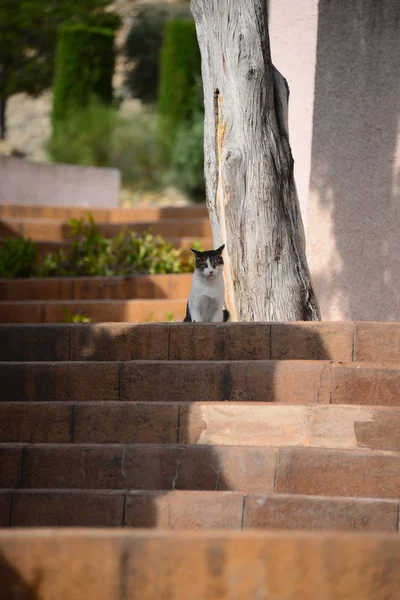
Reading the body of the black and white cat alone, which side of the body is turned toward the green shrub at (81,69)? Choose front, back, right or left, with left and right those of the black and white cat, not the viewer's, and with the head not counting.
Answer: back

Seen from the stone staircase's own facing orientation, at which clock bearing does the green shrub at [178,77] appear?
The green shrub is roughly at 6 o'clock from the stone staircase.

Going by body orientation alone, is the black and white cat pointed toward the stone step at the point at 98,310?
no

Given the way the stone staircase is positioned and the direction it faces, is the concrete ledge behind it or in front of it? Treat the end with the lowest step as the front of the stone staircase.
behind

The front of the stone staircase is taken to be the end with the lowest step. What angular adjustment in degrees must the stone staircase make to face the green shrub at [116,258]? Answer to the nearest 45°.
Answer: approximately 180°

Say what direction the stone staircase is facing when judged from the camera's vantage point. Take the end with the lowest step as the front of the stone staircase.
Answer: facing the viewer

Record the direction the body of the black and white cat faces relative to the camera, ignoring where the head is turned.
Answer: toward the camera

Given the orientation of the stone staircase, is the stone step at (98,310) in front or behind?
behind

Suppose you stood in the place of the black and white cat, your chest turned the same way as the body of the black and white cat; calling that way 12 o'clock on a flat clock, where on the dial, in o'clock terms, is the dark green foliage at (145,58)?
The dark green foliage is roughly at 6 o'clock from the black and white cat.

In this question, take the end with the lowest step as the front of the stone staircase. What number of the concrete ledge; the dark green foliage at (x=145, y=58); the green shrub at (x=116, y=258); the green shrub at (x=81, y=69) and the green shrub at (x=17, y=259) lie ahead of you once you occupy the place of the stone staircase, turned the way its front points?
0

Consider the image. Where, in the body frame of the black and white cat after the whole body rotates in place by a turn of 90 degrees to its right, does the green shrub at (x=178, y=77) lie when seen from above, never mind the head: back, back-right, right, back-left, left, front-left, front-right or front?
right

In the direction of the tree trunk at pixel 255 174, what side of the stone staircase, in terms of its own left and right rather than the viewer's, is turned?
back
